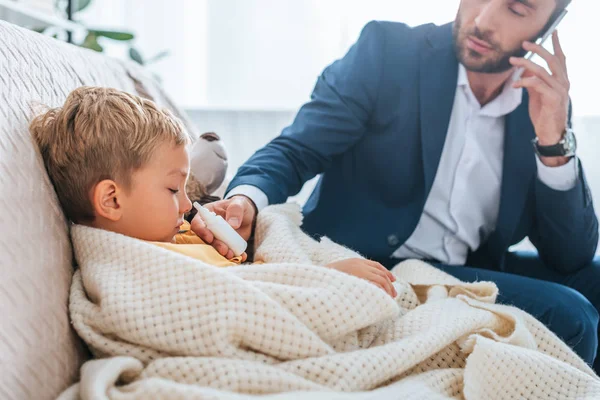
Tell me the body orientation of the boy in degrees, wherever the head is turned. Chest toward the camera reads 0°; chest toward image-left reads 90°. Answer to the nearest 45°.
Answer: approximately 270°

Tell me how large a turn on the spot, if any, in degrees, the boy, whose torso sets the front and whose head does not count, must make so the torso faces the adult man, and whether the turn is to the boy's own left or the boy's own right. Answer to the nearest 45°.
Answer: approximately 45° to the boy's own left
